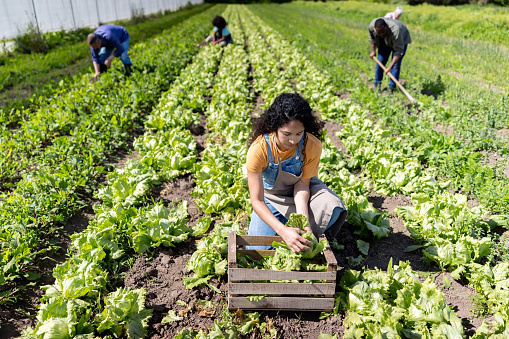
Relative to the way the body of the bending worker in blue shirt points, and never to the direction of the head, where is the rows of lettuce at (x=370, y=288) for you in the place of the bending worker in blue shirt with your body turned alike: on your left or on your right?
on your left

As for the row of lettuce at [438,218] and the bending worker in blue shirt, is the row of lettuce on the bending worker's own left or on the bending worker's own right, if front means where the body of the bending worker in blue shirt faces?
on the bending worker's own left

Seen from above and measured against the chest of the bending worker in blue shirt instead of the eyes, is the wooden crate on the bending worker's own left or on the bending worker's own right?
on the bending worker's own left

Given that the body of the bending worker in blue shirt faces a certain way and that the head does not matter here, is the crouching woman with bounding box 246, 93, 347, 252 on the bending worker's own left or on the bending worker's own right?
on the bending worker's own left

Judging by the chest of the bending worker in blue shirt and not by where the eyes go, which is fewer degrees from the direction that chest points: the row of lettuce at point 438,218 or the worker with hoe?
the row of lettuce

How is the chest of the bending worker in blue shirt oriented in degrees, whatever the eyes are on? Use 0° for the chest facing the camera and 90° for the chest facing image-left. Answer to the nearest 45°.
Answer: approximately 45°
